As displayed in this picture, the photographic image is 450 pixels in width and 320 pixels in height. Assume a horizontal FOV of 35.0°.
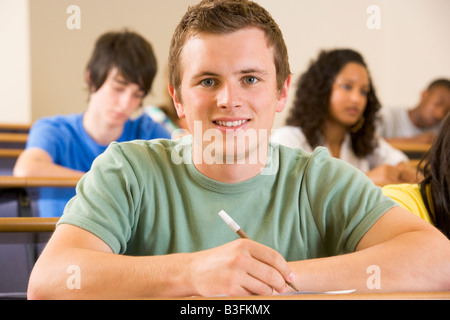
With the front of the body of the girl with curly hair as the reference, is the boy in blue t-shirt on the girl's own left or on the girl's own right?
on the girl's own right

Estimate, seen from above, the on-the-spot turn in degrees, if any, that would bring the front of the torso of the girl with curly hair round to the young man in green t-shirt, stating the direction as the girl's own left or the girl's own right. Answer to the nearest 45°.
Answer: approximately 45° to the girl's own right

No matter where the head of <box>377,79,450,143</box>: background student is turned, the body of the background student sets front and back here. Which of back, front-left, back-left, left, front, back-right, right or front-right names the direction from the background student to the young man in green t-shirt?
front-right

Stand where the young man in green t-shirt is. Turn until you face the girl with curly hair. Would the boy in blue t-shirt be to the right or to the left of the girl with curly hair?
left

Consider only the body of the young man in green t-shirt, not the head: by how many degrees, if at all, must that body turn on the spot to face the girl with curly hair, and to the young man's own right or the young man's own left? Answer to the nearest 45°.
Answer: approximately 180°

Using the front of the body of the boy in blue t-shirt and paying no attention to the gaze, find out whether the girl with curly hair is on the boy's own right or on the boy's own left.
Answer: on the boy's own left

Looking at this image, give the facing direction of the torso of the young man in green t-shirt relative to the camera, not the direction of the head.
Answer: toward the camera

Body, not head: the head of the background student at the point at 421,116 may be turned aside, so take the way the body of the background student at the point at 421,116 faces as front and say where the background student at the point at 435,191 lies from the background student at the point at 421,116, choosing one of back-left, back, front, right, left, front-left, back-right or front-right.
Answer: front-right

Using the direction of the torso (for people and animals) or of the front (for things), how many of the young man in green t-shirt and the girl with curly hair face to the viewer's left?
0

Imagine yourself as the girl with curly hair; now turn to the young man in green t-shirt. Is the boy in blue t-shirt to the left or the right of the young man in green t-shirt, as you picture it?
right

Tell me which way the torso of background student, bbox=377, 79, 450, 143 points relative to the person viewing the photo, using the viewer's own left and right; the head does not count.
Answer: facing the viewer and to the right of the viewer
